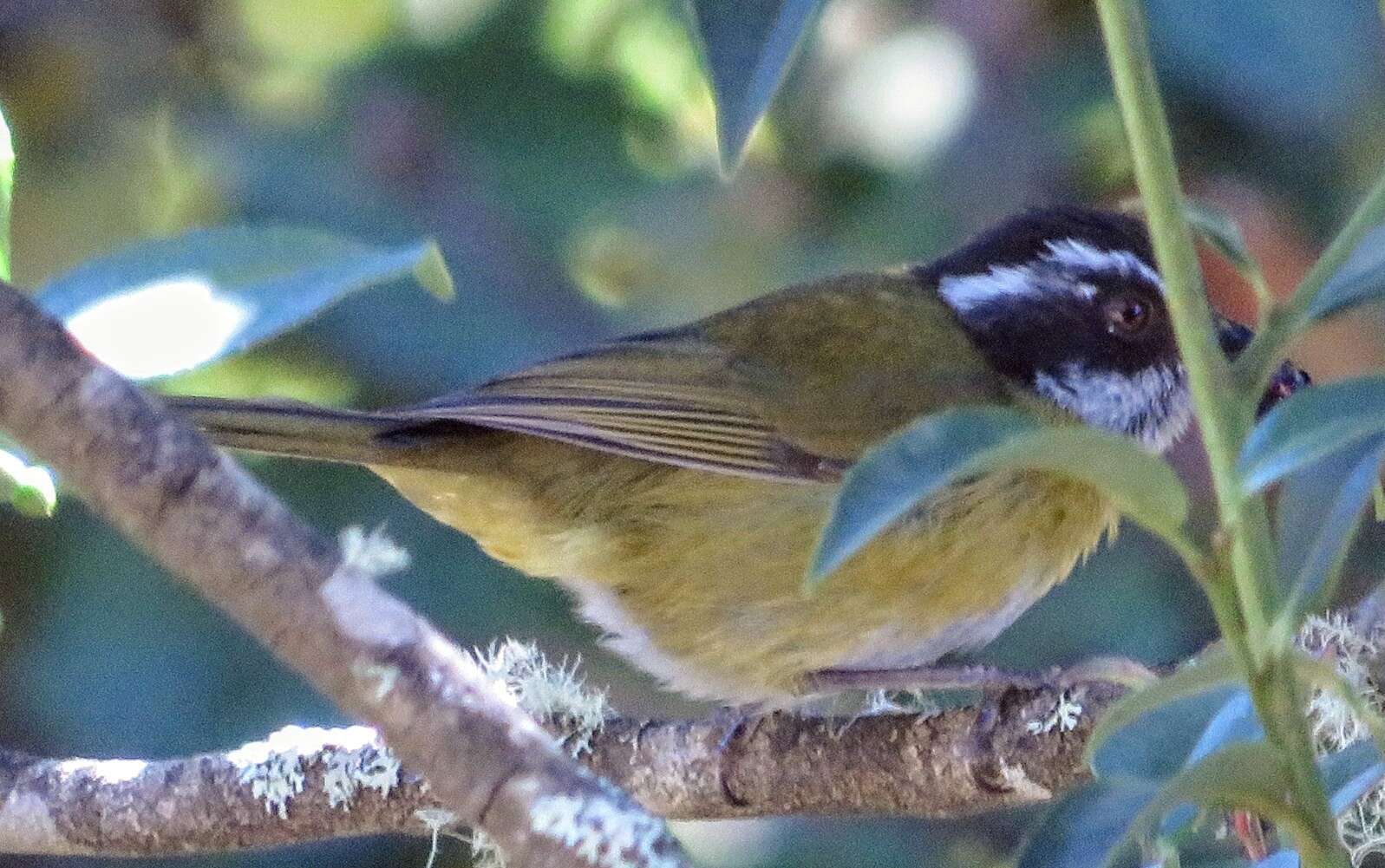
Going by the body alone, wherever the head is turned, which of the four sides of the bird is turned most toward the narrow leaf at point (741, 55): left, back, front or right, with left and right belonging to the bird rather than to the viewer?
right

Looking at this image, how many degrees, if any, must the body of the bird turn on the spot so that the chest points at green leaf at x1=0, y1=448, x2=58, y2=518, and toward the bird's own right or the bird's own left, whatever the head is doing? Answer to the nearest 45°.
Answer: approximately 135° to the bird's own right

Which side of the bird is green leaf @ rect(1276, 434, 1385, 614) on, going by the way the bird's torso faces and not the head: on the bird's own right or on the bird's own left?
on the bird's own right

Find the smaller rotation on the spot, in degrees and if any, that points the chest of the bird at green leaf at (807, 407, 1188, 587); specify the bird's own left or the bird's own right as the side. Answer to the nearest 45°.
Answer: approximately 90° to the bird's own right

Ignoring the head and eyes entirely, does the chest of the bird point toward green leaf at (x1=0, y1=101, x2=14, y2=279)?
no

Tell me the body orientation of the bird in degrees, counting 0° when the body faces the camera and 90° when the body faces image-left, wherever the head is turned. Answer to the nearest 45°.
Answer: approximately 270°
